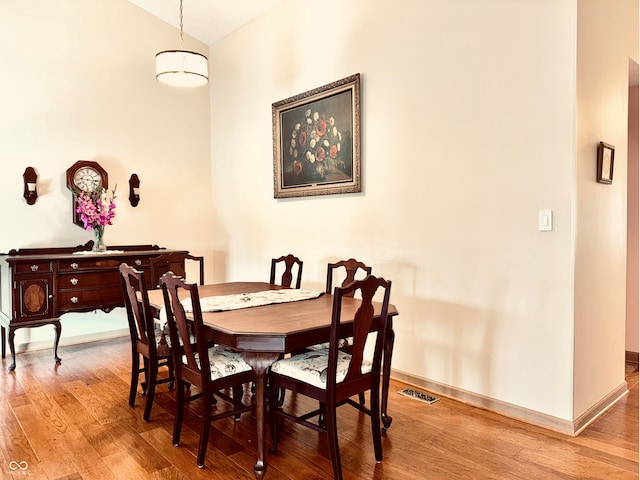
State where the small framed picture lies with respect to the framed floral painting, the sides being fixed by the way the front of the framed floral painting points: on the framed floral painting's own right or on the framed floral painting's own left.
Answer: on the framed floral painting's own left

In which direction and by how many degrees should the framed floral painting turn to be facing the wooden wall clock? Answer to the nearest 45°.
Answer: approximately 45° to its right

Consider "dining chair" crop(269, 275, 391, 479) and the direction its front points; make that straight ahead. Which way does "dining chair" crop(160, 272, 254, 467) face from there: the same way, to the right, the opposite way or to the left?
to the right

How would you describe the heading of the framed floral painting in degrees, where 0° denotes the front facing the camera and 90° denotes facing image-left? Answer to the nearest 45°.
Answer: approximately 45°

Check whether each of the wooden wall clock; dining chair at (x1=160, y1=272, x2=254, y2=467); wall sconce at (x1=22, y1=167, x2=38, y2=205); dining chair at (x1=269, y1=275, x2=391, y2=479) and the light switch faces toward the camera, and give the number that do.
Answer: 3

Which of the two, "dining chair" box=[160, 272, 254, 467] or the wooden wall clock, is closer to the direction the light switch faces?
the dining chair

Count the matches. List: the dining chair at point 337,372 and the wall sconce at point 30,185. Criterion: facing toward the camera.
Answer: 1

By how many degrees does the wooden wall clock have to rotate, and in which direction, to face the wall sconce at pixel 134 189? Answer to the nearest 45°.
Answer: approximately 90° to its left

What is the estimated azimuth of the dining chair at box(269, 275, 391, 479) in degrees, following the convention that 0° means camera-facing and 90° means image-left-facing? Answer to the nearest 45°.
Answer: approximately 135°

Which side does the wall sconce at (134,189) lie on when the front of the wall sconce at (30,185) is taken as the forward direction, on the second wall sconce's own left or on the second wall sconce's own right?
on the second wall sconce's own left

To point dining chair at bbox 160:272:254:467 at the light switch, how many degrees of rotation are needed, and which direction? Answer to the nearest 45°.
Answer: approximately 45° to its right
